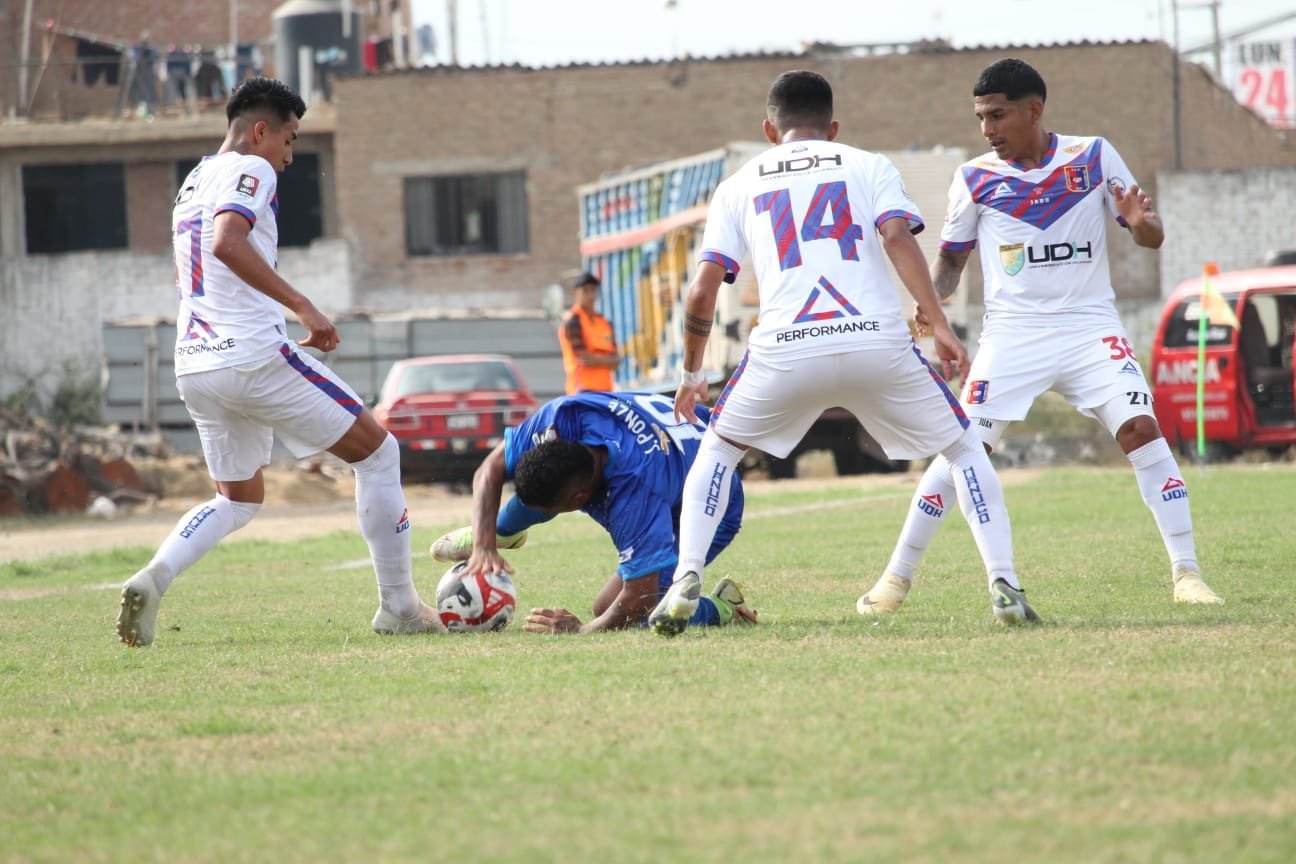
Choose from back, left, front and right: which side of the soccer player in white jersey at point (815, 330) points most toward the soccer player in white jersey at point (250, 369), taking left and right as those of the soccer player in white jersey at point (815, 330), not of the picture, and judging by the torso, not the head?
left

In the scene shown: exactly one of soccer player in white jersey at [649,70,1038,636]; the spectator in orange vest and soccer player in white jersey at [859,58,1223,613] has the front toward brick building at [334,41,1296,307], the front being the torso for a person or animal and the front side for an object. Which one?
soccer player in white jersey at [649,70,1038,636]

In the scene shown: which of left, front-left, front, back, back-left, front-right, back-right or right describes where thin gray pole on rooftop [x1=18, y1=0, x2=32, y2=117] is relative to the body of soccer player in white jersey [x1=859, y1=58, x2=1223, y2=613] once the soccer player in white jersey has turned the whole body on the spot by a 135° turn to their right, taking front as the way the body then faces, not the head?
front

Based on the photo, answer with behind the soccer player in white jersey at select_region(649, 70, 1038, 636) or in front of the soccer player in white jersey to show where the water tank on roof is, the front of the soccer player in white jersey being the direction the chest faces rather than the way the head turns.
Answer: in front

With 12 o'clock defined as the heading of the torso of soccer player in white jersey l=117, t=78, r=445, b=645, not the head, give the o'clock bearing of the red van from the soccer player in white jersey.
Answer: The red van is roughly at 12 o'clock from the soccer player in white jersey.

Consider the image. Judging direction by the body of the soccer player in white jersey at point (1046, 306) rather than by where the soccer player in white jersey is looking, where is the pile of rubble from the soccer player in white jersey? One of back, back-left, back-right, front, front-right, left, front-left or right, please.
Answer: back-right

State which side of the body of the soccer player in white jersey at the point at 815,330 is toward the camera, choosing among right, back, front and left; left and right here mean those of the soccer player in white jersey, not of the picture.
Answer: back

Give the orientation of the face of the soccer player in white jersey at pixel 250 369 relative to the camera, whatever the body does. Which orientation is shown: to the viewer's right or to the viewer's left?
to the viewer's right

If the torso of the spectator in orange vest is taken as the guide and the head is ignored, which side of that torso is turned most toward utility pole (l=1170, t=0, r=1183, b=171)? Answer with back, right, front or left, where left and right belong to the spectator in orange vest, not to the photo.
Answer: left

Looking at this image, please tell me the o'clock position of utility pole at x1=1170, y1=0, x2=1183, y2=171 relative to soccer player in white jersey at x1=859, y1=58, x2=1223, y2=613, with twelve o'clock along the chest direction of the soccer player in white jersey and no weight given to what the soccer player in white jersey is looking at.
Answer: The utility pole is roughly at 6 o'clock from the soccer player in white jersey.

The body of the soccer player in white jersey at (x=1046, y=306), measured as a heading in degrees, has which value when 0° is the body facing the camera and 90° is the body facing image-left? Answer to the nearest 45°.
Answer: approximately 0°

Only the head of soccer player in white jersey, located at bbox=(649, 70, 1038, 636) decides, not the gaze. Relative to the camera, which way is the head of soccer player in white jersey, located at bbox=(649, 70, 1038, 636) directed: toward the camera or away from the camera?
away from the camera

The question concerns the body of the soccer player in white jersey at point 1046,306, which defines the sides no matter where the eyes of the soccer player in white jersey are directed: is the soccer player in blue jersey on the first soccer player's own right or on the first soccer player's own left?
on the first soccer player's own right

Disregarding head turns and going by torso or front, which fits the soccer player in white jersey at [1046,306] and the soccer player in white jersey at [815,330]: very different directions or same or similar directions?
very different directions
